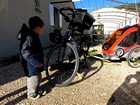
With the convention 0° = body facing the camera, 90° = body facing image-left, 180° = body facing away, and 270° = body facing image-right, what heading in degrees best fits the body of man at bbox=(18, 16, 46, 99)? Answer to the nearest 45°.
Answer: approximately 270°

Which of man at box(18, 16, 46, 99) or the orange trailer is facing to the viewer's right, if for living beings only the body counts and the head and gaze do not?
the man

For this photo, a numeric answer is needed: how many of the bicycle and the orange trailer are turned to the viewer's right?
0

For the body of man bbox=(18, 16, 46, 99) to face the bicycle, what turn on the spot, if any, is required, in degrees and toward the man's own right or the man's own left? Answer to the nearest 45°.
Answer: approximately 45° to the man's own left

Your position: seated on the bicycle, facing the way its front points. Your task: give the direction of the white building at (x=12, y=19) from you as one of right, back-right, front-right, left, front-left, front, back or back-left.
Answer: right

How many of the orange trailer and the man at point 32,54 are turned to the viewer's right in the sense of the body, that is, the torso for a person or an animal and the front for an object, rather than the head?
1

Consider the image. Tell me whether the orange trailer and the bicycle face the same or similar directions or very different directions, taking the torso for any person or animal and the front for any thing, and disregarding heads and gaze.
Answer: same or similar directions

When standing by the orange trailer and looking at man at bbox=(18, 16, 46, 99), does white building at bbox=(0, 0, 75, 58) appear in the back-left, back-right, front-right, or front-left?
front-right

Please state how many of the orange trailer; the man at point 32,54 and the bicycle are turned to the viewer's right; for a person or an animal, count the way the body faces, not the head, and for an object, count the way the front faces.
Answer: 1

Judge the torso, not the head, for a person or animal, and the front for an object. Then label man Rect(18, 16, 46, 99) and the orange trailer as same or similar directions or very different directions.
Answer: very different directions

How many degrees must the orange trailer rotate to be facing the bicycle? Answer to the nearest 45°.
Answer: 0° — it already faces it

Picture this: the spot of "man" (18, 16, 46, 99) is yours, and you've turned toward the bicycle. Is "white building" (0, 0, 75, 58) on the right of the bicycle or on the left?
left

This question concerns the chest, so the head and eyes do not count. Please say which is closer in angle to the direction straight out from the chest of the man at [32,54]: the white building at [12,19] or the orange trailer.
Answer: the orange trailer

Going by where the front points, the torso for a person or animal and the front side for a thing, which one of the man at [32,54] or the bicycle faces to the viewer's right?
the man

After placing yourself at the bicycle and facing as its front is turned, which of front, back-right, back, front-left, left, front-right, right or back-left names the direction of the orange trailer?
back

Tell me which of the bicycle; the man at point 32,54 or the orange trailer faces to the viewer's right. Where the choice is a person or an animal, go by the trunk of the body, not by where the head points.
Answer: the man

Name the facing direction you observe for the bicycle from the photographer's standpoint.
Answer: facing the viewer and to the left of the viewer

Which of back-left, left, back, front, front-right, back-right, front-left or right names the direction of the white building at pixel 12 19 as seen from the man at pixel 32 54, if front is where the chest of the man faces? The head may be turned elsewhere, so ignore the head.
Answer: left
